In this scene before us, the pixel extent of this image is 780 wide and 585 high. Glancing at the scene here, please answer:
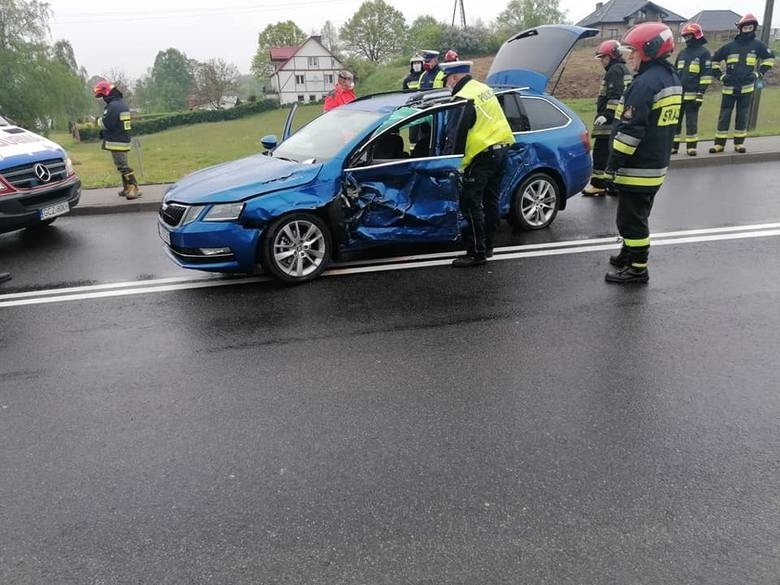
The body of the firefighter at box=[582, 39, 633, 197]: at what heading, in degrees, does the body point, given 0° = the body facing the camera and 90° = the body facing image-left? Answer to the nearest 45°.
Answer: approximately 90°

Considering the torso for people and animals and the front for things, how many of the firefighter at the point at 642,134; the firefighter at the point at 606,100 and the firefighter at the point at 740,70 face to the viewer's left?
2

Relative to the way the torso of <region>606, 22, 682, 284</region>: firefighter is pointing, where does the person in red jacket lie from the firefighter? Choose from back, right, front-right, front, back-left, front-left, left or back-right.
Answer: front-right

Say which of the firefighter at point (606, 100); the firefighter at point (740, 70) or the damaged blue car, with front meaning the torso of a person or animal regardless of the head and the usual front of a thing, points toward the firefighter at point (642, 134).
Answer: the firefighter at point (740, 70)

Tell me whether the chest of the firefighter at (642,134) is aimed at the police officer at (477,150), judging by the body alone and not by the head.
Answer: yes

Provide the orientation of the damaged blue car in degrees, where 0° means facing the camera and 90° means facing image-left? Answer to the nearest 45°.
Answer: approximately 45°

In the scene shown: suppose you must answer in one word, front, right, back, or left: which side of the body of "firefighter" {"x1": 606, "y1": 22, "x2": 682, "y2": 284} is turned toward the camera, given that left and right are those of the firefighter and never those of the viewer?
left

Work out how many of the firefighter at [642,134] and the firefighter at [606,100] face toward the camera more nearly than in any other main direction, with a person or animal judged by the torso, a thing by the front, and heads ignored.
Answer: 0

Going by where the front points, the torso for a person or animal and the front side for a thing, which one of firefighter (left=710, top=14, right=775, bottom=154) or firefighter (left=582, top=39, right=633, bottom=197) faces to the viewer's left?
firefighter (left=582, top=39, right=633, bottom=197)

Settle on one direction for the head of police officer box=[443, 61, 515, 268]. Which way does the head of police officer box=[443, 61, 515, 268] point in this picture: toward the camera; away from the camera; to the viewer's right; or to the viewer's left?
to the viewer's left

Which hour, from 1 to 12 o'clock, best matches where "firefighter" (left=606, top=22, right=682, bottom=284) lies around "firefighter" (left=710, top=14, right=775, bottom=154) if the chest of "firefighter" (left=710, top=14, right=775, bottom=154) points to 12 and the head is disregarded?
"firefighter" (left=606, top=22, right=682, bottom=284) is roughly at 12 o'clock from "firefighter" (left=710, top=14, right=775, bottom=154).
